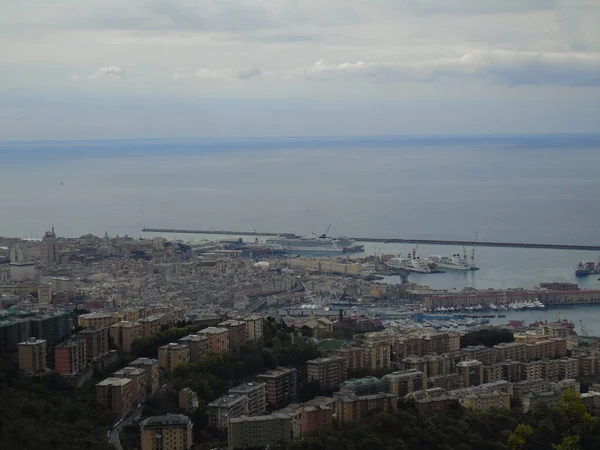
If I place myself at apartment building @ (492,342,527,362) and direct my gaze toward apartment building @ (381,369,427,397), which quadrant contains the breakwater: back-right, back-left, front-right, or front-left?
back-right
